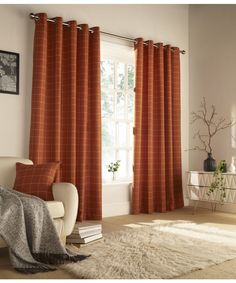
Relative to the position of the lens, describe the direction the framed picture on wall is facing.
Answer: facing the viewer and to the right of the viewer

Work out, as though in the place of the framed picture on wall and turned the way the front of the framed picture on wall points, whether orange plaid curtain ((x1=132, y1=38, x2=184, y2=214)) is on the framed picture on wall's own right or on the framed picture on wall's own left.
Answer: on the framed picture on wall's own left

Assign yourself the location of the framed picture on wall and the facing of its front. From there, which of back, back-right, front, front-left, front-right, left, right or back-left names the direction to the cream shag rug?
front

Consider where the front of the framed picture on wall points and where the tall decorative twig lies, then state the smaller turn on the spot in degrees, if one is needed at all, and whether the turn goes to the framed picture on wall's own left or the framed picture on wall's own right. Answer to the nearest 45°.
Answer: approximately 45° to the framed picture on wall's own left

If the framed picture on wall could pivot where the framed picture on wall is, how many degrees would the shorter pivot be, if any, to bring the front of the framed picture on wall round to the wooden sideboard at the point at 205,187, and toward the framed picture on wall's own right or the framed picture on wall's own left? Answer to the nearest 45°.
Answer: approximately 45° to the framed picture on wall's own left

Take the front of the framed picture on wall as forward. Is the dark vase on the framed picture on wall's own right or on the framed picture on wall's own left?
on the framed picture on wall's own left
